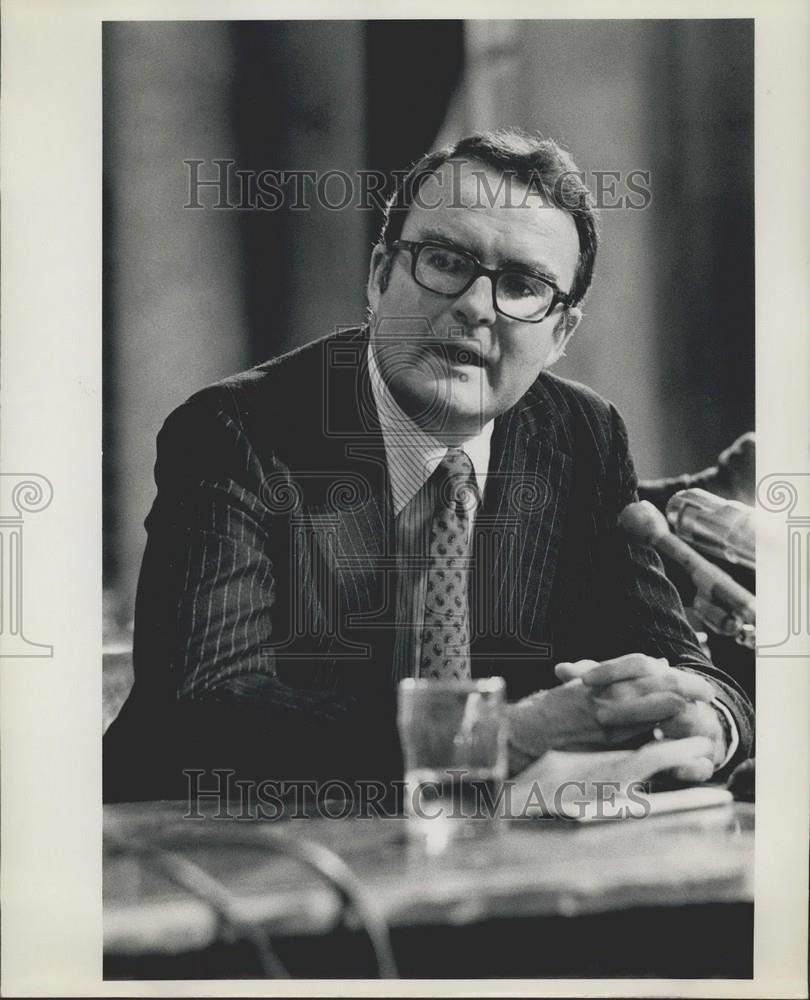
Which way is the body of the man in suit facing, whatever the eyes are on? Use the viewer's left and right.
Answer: facing the viewer and to the right of the viewer

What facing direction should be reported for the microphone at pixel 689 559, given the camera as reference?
facing to the left of the viewer

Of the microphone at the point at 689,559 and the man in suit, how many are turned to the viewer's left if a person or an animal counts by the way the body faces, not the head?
1
